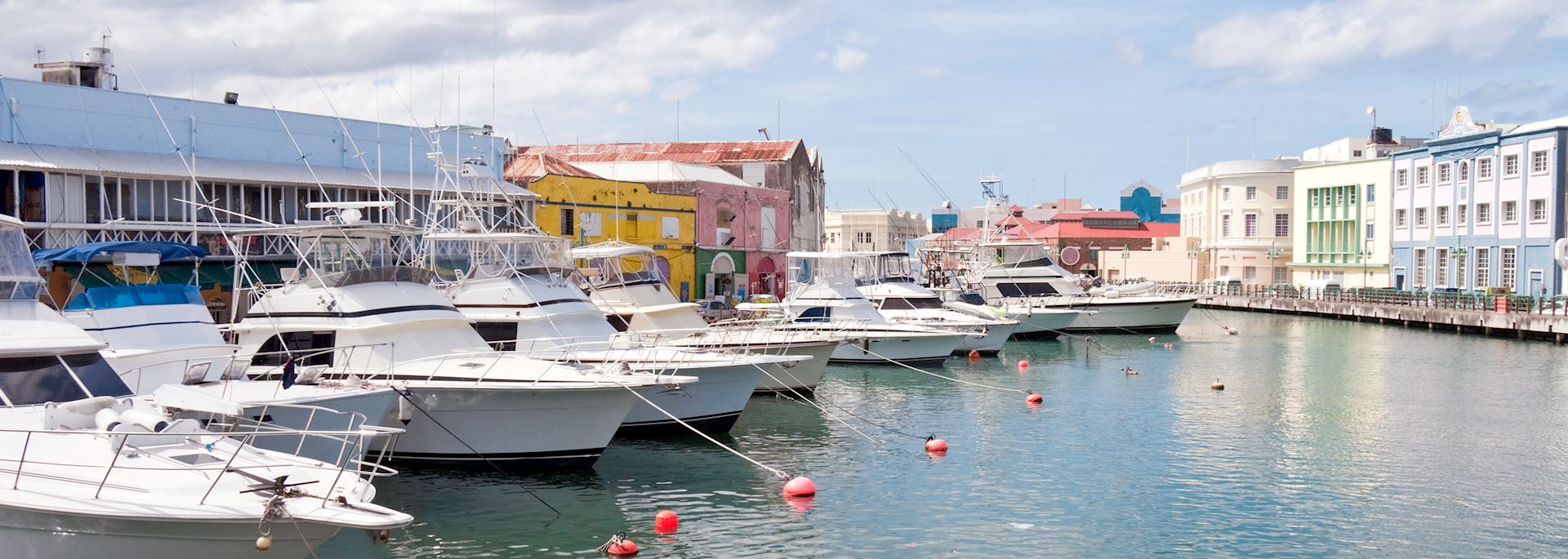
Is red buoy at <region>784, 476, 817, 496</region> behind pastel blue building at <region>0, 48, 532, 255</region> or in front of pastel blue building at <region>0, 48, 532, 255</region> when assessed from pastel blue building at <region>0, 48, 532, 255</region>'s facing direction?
in front

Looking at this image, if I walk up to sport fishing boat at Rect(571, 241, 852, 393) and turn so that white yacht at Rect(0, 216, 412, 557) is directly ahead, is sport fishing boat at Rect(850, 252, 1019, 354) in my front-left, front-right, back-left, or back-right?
back-left

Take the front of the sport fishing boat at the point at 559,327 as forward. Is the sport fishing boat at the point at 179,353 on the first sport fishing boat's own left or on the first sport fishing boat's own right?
on the first sport fishing boat's own right

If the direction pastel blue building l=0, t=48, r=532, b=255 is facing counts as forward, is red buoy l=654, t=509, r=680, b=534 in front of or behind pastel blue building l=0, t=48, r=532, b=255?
in front

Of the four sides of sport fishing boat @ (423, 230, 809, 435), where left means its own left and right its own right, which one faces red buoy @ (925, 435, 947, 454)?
front

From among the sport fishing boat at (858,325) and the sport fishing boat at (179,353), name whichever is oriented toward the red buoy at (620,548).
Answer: the sport fishing boat at (179,353)

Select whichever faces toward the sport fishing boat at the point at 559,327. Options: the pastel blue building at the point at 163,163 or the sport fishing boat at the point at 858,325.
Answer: the pastel blue building

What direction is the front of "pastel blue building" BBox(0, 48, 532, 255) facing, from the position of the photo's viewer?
facing the viewer and to the right of the viewer

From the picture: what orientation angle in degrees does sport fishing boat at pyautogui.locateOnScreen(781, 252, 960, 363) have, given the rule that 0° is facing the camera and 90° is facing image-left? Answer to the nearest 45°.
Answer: approximately 270°

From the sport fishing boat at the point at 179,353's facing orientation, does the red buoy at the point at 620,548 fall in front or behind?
in front
